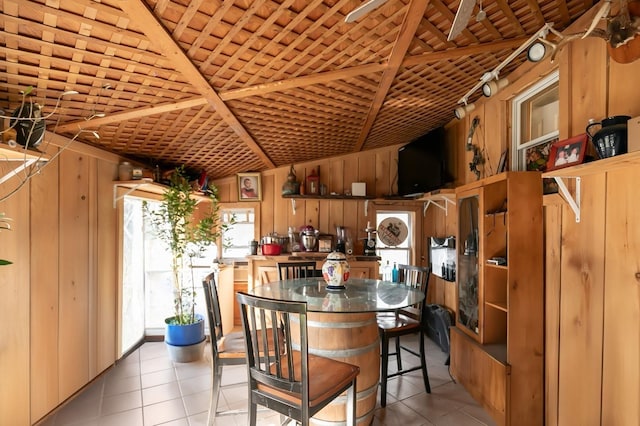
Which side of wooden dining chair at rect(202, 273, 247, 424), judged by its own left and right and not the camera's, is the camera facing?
right

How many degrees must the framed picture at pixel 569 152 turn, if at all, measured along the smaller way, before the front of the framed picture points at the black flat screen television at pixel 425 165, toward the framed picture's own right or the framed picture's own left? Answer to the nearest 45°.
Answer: approximately 90° to the framed picture's own right

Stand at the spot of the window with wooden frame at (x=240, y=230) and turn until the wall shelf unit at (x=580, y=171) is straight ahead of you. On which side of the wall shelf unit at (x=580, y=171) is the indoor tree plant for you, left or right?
right

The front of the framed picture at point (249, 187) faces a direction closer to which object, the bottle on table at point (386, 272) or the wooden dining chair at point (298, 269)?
the wooden dining chair

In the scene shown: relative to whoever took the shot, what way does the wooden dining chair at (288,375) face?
facing away from the viewer and to the right of the viewer

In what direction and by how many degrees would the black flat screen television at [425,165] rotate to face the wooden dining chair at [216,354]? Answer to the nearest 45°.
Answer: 0° — it already faces it

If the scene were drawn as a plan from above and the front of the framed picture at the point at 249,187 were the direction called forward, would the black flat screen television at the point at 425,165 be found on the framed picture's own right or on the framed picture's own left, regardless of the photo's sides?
on the framed picture's own left

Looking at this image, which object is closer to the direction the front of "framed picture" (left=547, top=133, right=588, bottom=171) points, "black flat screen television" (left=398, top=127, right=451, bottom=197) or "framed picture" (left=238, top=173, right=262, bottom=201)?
the framed picture

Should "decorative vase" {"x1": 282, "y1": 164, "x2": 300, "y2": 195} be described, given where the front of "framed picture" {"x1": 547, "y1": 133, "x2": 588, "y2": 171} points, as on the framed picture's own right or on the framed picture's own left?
on the framed picture's own right

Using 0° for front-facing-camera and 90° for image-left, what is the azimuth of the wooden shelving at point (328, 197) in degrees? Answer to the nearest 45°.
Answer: approximately 0°
